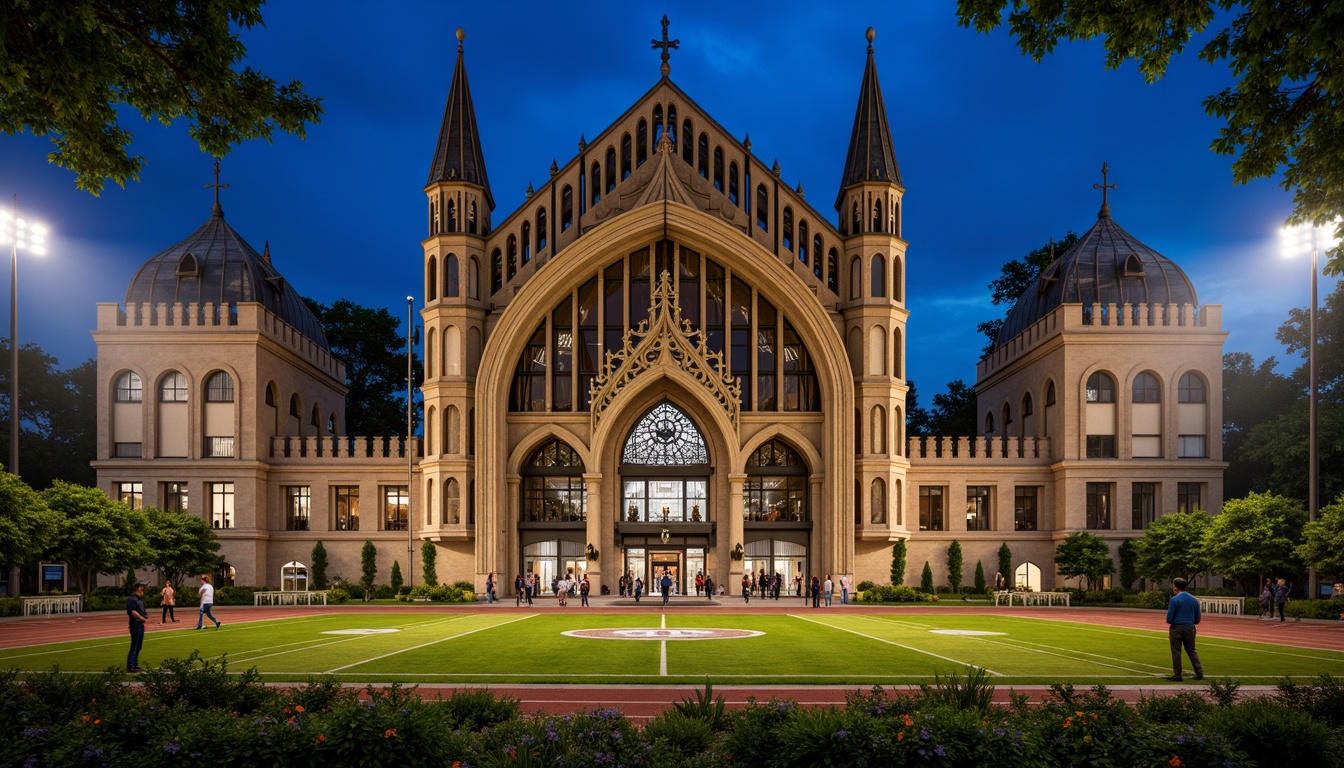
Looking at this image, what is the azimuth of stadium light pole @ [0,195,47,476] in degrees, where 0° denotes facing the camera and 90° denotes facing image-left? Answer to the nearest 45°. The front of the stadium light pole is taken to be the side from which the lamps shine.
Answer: approximately 315°

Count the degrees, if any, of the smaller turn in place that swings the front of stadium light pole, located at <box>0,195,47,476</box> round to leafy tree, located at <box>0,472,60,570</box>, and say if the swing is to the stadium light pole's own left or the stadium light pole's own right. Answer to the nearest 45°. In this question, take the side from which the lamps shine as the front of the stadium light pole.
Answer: approximately 45° to the stadium light pole's own right

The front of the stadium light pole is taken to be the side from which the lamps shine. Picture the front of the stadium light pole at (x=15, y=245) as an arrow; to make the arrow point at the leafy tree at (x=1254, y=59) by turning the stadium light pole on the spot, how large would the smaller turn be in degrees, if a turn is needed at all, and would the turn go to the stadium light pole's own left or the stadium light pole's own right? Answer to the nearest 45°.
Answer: approximately 45° to the stadium light pole's own right
